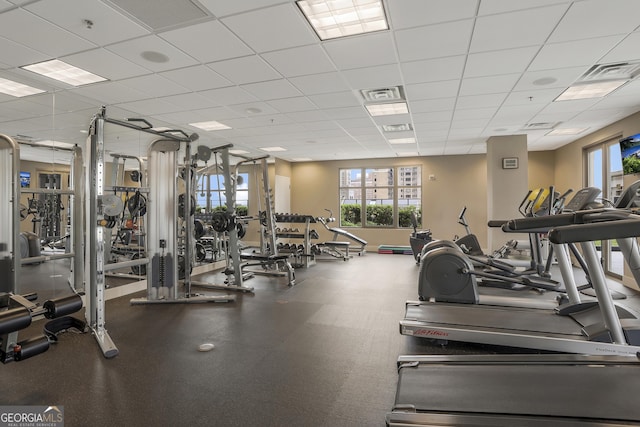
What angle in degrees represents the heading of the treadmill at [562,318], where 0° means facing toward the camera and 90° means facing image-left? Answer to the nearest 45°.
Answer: approximately 270°

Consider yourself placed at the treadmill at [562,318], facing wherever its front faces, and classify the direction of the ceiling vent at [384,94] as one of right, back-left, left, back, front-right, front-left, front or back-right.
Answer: back-left

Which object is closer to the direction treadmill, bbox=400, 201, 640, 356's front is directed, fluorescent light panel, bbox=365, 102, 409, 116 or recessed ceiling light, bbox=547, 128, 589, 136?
the recessed ceiling light

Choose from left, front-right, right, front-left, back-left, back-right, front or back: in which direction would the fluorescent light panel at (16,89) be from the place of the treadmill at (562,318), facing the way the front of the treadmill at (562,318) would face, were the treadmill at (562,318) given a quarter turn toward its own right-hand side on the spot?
right

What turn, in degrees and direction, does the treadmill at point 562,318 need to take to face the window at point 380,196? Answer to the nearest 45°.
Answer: approximately 135° to its left

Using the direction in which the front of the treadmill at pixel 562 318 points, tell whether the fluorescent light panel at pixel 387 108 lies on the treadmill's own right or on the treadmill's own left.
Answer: on the treadmill's own left

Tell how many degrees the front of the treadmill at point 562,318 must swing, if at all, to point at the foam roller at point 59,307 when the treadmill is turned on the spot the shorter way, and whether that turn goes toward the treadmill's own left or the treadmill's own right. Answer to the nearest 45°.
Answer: approximately 135° to the treadmill's own right

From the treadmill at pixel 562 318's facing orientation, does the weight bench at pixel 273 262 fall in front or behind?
behind

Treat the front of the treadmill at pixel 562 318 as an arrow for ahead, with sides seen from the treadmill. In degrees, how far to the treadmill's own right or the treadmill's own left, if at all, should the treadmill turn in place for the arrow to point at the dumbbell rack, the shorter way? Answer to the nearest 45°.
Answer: approximately 135° to the treadmill's own left

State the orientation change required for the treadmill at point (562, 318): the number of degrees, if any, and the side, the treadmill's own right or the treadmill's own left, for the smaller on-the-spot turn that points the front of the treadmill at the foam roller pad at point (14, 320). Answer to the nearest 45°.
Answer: approximately 135° to the treadmill's own right

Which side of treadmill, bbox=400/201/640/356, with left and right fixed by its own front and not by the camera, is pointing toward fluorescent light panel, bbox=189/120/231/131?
back

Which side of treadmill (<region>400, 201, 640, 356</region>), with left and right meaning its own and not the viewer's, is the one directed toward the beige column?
left
